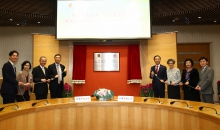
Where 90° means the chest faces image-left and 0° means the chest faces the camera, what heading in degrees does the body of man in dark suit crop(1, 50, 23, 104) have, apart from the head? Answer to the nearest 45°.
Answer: approximately 315°

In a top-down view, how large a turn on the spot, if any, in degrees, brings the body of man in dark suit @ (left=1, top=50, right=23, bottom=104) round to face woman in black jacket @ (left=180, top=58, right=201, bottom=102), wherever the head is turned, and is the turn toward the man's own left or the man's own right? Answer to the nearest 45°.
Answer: approximately 45° to the man's own left

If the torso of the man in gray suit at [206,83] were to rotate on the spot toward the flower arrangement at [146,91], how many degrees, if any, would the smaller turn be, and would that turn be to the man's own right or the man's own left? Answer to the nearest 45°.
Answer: approximately 90° to the man's own right

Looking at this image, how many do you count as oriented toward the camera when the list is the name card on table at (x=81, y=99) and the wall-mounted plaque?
2
